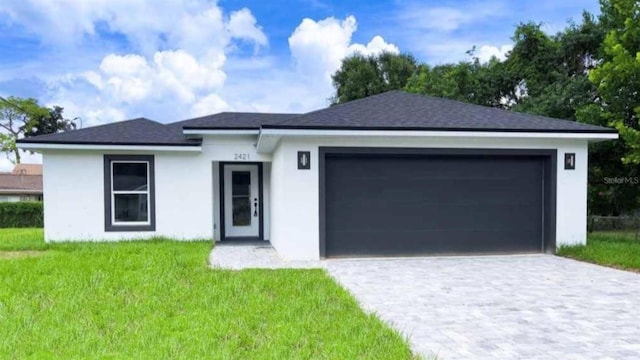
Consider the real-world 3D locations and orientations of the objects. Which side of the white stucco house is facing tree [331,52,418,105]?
back

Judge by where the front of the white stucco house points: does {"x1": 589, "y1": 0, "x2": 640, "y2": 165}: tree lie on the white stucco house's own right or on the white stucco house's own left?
on the white stucco house's own left

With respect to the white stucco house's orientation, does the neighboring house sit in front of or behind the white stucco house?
behind

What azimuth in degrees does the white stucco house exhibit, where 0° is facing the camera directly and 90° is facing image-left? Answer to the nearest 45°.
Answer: approximately 0°

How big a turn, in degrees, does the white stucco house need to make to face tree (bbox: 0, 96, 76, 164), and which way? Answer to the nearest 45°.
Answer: approximately 135° to its right

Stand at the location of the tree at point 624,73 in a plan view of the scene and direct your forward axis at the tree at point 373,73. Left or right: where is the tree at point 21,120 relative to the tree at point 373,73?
left

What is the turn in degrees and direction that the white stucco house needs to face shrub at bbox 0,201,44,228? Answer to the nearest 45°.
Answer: approximately 135° to its right
